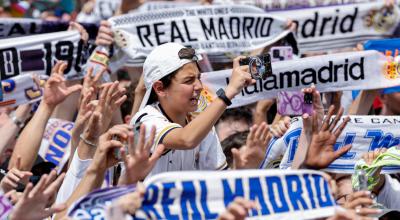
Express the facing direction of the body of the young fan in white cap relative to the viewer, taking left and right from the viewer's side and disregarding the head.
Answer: facing the viewer and to the right of the viewer
